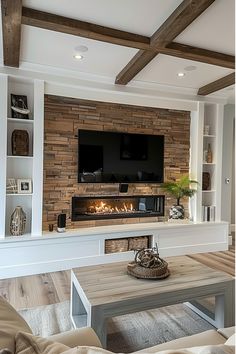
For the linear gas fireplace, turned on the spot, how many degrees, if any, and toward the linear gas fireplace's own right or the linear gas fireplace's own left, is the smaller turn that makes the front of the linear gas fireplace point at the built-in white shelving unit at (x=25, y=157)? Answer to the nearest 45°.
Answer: approximately 90° to the linear gas fireplace's own right

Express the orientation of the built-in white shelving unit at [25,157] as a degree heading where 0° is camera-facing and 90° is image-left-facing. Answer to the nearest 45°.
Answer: approximately 0°

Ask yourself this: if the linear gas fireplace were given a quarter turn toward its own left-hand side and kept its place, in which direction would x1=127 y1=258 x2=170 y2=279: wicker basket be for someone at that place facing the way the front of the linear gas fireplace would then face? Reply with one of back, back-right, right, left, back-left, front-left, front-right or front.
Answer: back-right

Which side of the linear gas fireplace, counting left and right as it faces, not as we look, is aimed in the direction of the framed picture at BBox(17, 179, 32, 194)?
right

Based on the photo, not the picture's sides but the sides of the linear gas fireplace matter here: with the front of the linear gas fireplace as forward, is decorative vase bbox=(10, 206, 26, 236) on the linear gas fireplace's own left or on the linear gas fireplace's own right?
on the linear gas fireplace's own right

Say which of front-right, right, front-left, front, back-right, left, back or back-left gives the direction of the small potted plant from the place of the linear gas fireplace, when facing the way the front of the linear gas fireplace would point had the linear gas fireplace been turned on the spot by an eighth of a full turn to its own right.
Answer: left

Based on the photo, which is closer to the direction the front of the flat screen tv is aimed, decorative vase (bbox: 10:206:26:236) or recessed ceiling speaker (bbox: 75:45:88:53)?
the recessed ceiling speaker

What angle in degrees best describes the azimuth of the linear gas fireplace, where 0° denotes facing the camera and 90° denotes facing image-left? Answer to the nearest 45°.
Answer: approximately 315°

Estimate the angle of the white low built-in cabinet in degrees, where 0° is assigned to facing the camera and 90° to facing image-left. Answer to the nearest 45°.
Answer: approximately 315°

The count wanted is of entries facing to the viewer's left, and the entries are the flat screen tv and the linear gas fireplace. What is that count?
0

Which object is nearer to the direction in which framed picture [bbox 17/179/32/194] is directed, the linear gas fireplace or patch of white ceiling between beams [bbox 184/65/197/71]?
the patch of white ceiling between beams
